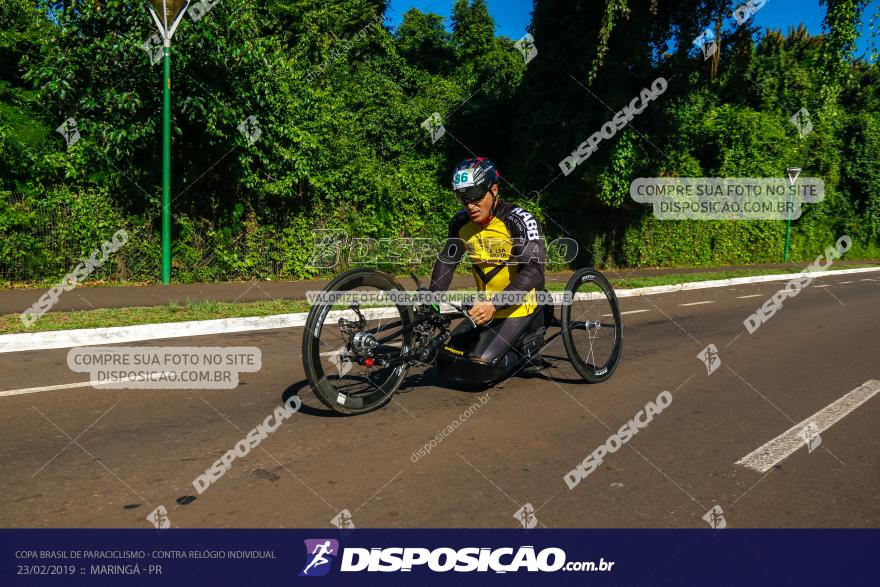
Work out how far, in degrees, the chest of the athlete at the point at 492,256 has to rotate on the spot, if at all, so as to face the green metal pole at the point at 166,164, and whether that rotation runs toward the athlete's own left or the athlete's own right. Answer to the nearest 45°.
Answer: approximately 90° to the athlete's own right

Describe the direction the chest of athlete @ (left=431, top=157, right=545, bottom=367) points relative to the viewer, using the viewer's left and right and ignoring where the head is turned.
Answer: facing the viewer and to the left of the viewer

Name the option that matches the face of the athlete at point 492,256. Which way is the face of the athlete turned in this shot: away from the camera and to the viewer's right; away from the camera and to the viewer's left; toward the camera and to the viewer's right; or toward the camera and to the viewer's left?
toward the camera and to the viewer's left

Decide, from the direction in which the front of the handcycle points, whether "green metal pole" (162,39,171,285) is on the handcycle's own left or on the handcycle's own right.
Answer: on the handcycle's own right
